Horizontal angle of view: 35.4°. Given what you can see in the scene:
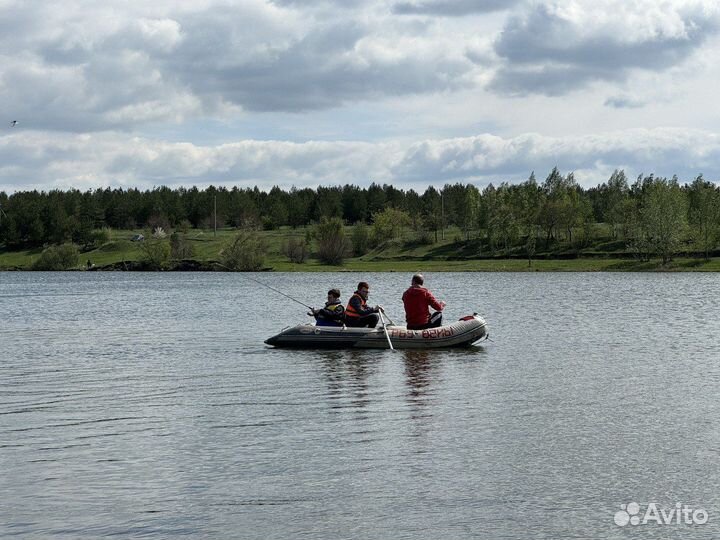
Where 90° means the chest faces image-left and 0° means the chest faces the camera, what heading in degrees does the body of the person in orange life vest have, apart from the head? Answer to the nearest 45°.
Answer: approximately 270°

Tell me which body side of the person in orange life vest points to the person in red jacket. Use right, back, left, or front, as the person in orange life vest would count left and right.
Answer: front
